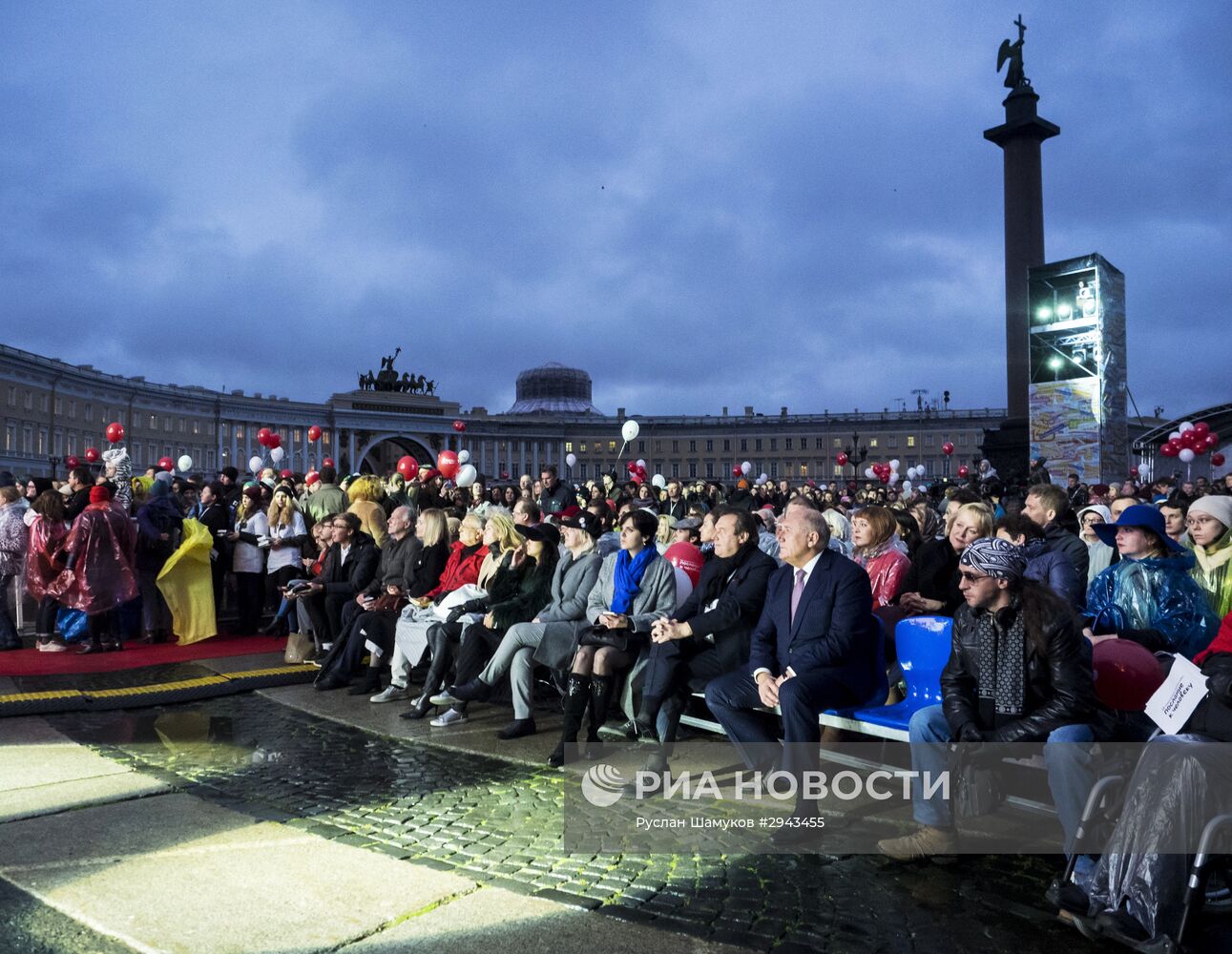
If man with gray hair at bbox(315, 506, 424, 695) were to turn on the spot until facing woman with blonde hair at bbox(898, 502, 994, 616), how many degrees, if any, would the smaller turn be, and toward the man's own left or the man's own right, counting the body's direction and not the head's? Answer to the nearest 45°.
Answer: approximately 90° to the man's own left

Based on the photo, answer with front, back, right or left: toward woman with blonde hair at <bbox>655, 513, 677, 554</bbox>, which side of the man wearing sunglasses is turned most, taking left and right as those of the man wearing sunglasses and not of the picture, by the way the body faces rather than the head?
right

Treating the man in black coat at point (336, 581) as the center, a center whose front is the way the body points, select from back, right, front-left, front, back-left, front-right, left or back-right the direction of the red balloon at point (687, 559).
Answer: left

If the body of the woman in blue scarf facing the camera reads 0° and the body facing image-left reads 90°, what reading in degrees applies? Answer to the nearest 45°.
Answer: approximately 45°

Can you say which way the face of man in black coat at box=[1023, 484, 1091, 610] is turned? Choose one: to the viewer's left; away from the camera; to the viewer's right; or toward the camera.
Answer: to the viewer's left

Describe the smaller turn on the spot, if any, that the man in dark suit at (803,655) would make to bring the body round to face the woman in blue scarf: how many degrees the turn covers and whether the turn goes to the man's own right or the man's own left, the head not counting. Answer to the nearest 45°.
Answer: approximately 90° to the man's own right

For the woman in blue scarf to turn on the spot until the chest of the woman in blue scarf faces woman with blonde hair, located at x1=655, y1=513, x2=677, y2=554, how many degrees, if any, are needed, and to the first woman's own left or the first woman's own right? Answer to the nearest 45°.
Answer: approximately 135° to the first woman's own right

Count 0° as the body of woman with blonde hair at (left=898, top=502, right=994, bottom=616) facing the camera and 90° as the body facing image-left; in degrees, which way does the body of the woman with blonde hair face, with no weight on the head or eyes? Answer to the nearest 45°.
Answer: approximately 45°

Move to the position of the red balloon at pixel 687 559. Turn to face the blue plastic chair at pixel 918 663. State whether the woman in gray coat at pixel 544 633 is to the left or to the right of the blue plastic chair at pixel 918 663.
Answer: right

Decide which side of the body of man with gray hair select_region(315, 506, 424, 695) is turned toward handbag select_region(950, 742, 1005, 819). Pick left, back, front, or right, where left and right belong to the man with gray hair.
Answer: left

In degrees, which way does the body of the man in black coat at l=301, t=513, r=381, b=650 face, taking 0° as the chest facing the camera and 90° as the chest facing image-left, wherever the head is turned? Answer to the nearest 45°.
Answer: approximately 45°

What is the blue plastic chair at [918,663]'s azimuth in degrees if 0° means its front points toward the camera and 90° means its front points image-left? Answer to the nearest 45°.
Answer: approximately 45°
